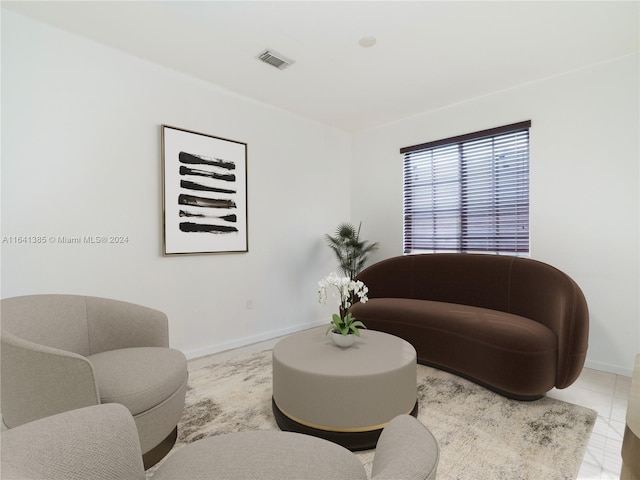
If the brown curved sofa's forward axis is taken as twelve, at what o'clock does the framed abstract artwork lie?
The framed abstract artwork is roughly at 1 o'clock from the brown curved sofa.

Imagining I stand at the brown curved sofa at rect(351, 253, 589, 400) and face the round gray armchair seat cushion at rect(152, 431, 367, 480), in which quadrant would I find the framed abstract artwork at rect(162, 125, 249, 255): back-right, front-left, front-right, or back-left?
front-right

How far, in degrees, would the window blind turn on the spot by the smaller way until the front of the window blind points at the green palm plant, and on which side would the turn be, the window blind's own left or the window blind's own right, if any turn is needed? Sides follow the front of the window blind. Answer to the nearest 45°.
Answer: approximately 45° to the window blind's own right

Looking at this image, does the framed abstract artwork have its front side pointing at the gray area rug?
yes

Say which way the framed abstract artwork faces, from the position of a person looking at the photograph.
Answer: facing the viewer and to the right of the viewer

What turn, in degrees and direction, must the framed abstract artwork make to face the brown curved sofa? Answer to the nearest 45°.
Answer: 0° — it already faces it

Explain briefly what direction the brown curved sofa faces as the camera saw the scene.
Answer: facing the viewer and to the left of the viewer

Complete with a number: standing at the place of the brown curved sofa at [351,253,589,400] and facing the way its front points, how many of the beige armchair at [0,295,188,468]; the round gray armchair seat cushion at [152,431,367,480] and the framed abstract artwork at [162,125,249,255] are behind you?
0

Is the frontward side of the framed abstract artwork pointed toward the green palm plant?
no

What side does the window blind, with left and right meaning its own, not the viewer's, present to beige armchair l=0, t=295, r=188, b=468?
front

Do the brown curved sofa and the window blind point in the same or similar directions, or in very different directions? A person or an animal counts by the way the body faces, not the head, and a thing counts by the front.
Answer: same or similar directions

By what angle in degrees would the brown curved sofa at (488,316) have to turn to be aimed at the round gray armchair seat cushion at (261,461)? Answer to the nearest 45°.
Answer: approximately 45° to its left

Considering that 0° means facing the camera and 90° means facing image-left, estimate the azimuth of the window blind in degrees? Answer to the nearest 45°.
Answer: approximately 45°

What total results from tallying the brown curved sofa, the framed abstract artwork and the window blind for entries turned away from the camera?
0
